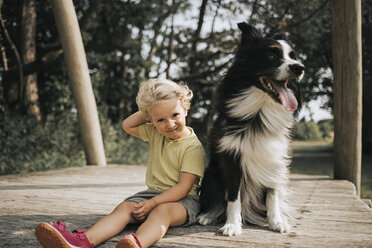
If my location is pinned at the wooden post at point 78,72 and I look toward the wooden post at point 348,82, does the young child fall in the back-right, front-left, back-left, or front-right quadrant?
front-right

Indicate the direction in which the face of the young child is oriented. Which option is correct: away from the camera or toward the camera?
toward the camera

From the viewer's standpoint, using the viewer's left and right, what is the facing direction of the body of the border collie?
facing the viewer and to the right of the viewer

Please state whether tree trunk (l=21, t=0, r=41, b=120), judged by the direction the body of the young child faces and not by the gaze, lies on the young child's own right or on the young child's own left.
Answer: on the young child's own right

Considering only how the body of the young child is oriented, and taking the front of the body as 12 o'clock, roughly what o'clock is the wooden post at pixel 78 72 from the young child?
The wooden post is roughly at 4 o'clock from the young child.

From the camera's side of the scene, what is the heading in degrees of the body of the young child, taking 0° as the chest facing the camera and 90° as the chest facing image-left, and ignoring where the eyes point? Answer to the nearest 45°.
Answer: approximately 45°

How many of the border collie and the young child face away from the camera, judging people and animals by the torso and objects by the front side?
0
